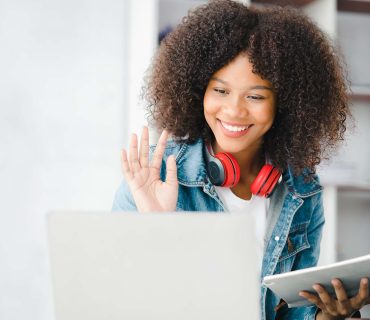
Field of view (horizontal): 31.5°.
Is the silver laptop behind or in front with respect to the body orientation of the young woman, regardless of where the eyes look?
in front

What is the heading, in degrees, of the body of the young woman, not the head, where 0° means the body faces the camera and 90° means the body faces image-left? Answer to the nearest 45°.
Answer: approximately 0°

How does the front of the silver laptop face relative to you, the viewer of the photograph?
facing away from the viewer

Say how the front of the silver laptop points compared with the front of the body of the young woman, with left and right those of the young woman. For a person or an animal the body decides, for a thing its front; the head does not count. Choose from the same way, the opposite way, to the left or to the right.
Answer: the opposite way

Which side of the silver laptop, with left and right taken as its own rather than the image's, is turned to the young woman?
front

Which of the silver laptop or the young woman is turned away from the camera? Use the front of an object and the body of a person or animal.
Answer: the silver laptop

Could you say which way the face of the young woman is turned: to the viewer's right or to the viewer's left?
to the viewer's left

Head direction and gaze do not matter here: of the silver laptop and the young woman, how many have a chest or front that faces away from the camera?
1
